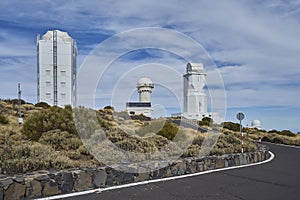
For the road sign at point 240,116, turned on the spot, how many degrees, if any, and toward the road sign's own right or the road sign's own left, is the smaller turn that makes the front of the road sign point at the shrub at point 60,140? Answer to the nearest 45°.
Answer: approximately 135° to the road sign's own left

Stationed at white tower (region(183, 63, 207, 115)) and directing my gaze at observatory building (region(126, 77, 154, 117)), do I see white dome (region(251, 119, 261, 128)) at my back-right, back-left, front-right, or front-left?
back-right

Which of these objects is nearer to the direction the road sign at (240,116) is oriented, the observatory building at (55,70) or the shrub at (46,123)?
the shrub

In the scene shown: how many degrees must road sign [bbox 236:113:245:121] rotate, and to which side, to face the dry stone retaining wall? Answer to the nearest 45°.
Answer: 0° — it already faces it

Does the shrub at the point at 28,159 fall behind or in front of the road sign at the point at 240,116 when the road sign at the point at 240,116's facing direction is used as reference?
in front

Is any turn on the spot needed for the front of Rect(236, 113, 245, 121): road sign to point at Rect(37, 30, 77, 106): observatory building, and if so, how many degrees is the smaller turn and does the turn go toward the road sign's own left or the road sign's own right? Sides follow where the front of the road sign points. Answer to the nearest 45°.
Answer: approximately 135° to the road sign's own right

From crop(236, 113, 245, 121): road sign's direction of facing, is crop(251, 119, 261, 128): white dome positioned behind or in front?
behind

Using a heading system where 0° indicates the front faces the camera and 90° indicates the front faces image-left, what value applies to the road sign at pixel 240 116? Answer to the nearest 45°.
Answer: approximately 0°
